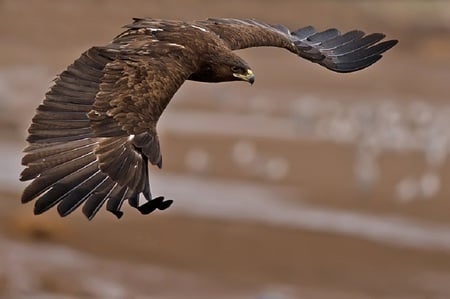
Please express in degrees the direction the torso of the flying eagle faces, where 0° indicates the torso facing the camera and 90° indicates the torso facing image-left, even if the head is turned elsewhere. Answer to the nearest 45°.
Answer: approximately 315°
